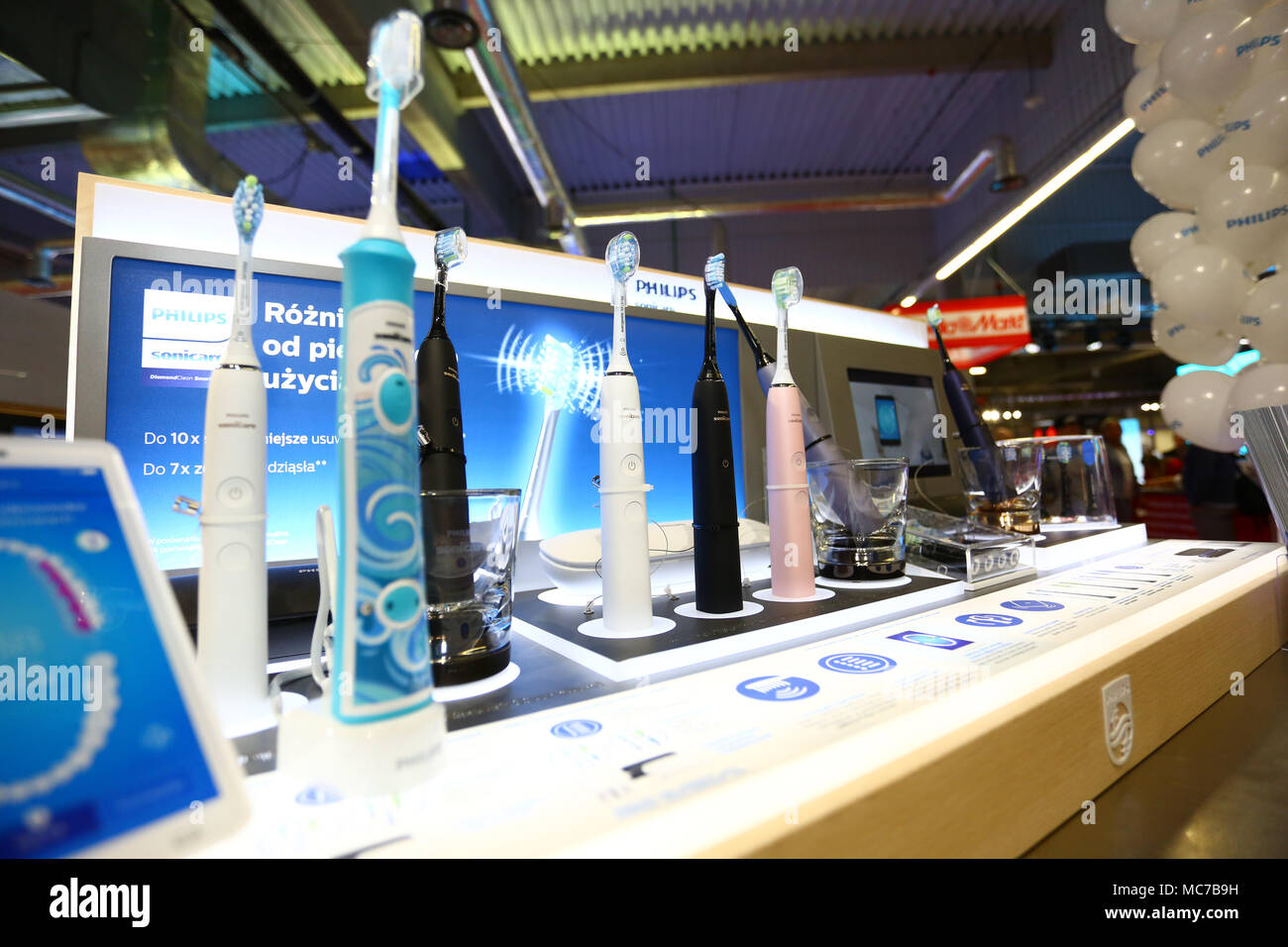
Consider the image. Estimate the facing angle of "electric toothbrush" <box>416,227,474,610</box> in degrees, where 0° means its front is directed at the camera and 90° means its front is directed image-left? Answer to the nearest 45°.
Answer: approximately 315°

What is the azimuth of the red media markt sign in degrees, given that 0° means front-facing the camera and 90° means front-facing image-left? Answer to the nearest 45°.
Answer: approximately 0°

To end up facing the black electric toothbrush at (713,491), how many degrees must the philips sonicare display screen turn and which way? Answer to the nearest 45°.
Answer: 0° — it already faces it

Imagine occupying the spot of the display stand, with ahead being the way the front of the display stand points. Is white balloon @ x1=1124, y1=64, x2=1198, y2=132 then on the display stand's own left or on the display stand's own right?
on the display stand's own left

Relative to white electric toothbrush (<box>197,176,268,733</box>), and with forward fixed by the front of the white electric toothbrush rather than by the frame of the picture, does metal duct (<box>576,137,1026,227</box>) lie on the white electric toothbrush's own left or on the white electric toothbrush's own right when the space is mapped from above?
on the white electric toothbrush's own left

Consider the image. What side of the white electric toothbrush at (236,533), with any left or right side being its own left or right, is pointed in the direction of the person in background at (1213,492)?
left

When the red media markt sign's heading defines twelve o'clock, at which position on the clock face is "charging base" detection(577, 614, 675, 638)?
The charging base is roughly at 12 o'clock from the red media markt sign.

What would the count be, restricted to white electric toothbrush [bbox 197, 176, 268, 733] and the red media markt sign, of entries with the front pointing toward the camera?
2

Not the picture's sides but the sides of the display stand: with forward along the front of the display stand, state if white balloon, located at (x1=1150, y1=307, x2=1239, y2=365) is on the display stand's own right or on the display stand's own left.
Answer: on the display stand's own left

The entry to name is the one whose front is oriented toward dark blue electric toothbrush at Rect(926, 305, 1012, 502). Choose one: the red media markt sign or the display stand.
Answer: the red media markt sign

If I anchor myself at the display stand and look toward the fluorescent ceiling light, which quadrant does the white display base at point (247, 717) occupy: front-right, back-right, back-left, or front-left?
back-left
